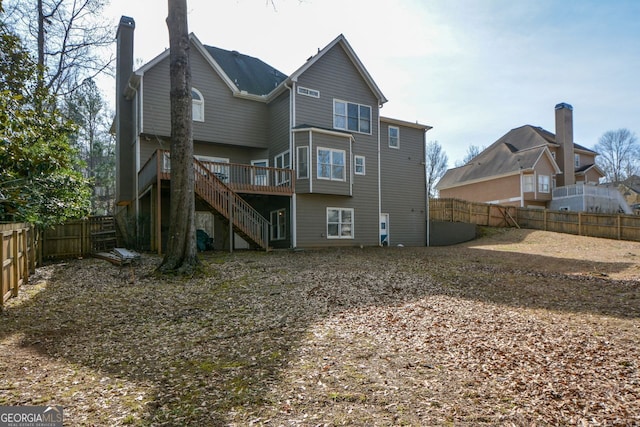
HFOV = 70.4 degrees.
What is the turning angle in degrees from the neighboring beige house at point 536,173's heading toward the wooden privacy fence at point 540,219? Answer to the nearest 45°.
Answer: approximately 135° to its left

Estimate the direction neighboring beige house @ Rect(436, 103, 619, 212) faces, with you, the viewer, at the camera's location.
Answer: facing away from the viewer and to the left of the viewer

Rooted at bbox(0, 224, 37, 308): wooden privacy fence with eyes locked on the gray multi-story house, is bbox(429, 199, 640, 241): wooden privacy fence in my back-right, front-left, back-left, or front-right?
front-right

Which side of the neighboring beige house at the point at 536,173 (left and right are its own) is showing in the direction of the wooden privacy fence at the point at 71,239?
left

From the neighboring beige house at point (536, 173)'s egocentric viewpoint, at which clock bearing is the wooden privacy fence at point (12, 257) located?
The wooden privacy fence is roughly at 8 o'clock from the neighboring beige house.

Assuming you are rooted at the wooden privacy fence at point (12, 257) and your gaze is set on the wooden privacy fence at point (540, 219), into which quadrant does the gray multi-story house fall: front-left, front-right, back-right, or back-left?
front-left
